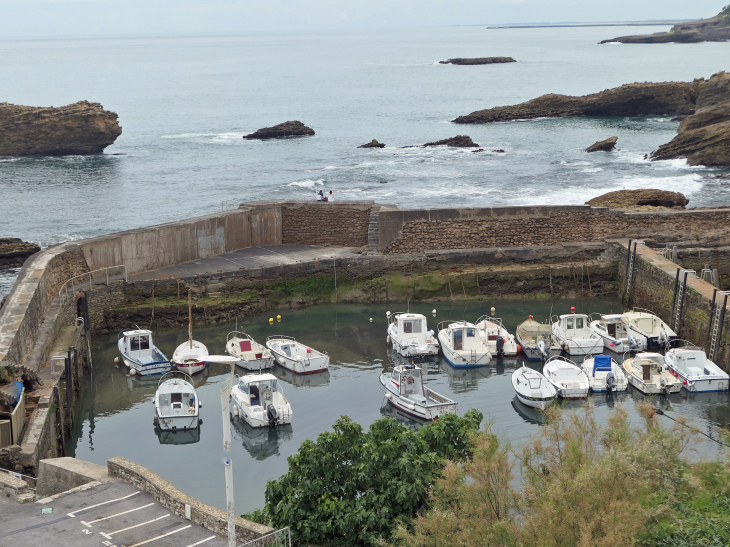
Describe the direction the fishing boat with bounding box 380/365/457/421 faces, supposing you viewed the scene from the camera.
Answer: facing away from the viewer and to the left of the viewer

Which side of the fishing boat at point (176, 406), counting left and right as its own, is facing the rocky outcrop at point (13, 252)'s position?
front

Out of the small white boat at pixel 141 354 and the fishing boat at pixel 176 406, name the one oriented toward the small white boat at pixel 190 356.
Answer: the fishing boat

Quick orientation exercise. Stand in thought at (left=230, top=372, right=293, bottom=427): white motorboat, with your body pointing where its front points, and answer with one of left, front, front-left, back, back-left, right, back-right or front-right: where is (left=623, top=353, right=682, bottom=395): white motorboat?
back-right

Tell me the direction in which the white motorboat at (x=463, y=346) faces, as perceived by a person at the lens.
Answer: facing away from the viewer and to the left of the viewer

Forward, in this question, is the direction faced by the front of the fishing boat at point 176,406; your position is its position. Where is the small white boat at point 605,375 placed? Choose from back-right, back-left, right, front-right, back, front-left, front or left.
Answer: right

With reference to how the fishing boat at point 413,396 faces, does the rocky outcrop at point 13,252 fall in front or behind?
in front

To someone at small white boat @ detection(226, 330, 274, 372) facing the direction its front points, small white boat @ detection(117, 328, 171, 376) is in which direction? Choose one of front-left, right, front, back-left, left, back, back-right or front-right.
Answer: front-left

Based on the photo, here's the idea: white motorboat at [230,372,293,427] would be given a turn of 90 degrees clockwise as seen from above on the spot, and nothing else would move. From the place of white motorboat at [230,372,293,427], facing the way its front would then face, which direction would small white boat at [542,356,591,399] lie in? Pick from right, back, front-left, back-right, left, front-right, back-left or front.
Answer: front-right
